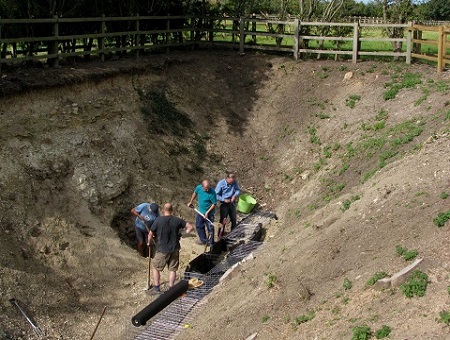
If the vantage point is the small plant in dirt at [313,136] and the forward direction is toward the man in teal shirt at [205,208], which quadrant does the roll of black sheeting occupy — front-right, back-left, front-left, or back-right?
front-left

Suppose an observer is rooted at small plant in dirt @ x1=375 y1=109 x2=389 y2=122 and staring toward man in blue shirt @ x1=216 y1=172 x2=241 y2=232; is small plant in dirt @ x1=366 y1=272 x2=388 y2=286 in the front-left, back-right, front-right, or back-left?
front-left

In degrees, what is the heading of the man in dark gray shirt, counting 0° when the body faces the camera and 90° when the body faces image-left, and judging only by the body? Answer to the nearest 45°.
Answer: approximately 180°

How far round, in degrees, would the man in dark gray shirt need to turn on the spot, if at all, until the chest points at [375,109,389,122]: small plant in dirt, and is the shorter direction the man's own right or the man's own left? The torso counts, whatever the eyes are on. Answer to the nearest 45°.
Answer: approximately 45° to the man's own right

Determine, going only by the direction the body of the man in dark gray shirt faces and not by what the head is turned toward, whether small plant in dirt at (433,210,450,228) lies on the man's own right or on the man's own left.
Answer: on the man's own right

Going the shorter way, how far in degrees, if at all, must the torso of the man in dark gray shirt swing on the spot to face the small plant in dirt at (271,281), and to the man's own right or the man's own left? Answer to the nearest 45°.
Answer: approximately 135° to the man's own right

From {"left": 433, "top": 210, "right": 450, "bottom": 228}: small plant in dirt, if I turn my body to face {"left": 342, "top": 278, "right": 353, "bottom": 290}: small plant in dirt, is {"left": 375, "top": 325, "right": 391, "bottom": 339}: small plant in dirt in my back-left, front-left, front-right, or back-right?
front-left

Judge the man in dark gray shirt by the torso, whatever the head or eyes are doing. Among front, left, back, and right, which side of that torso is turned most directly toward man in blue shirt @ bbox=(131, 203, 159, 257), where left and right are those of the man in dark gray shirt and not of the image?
front

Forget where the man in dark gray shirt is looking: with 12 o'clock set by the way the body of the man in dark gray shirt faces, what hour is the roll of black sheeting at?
The roll of black sheeting is roughly at 6 o'clock from the man in dark gray shirt.

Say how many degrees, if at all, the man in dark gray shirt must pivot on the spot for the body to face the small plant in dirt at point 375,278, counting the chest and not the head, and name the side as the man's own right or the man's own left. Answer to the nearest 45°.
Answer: approximately 135° to the man's own right

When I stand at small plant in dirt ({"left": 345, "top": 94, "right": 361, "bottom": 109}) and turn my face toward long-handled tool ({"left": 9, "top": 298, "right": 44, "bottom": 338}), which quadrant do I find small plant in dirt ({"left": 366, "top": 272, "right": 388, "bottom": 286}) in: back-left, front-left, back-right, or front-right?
front-left

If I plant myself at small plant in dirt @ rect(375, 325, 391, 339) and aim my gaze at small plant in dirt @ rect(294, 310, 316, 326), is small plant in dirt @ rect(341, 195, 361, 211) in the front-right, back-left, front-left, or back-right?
front-right

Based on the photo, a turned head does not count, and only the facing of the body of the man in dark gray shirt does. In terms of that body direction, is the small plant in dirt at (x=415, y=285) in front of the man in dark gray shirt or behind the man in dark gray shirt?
behind

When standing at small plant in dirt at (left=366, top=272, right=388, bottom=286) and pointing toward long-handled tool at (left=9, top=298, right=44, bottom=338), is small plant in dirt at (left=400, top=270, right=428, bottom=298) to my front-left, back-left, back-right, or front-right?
back-left
